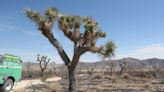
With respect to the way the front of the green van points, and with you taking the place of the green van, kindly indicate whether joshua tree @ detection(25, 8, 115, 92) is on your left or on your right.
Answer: on your left
